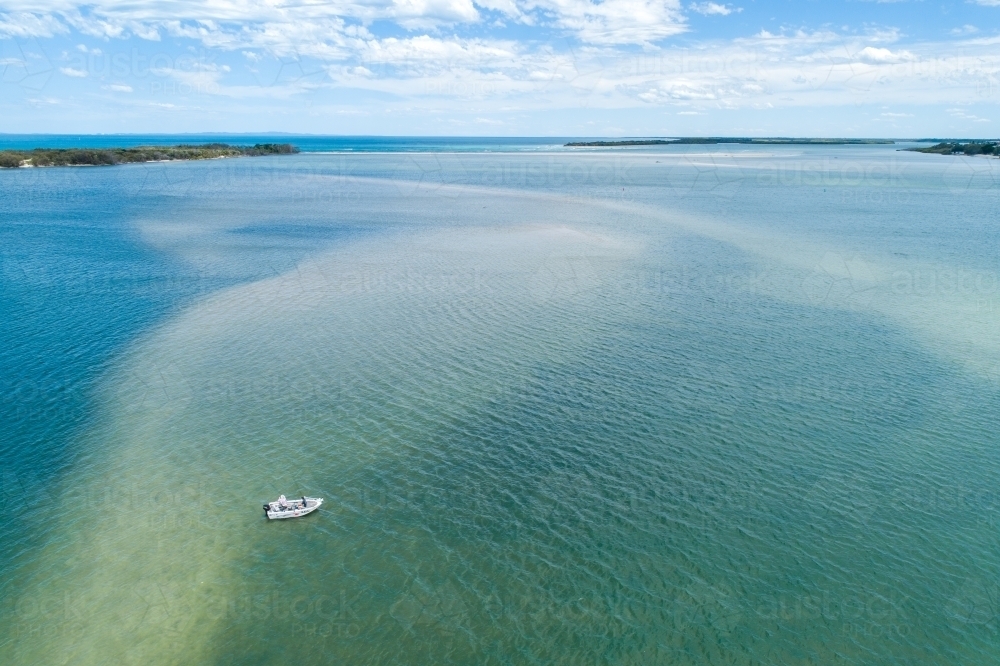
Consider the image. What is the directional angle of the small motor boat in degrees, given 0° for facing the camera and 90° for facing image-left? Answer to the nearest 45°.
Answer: approximately 270°
